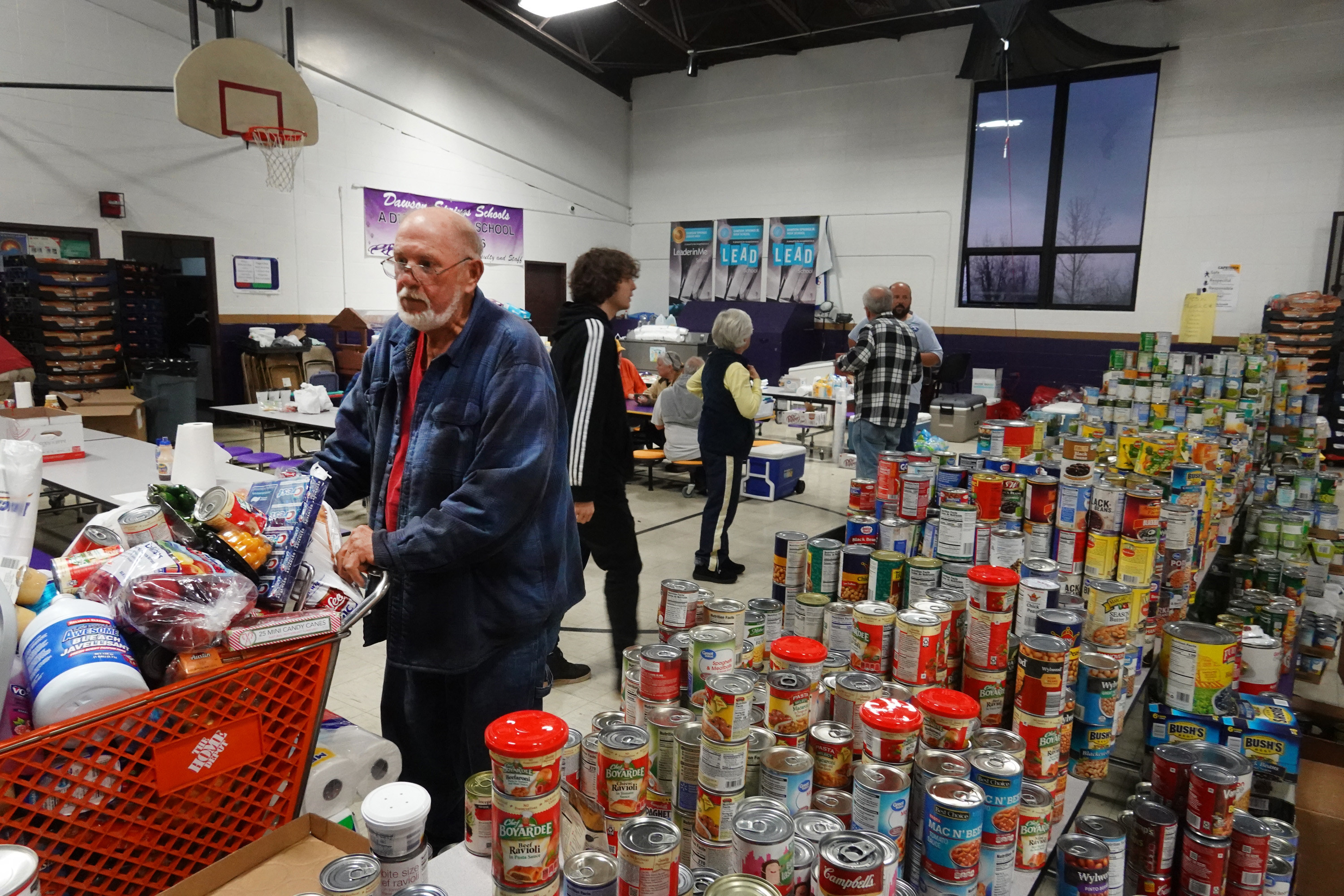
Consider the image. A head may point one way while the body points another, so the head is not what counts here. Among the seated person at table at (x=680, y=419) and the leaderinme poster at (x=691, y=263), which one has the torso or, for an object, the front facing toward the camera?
the leaderinme poster

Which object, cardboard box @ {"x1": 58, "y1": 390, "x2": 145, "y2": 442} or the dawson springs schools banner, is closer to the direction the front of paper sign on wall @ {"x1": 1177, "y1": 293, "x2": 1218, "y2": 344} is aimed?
the cardboard box

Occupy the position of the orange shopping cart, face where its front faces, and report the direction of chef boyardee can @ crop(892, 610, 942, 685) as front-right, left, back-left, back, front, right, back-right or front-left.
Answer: back

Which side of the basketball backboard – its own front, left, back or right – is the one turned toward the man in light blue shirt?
front

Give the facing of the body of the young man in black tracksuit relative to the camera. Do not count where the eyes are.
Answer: to the viewer's right

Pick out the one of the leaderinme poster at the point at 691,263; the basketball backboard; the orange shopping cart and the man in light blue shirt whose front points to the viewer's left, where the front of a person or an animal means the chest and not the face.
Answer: the orange shopping cart

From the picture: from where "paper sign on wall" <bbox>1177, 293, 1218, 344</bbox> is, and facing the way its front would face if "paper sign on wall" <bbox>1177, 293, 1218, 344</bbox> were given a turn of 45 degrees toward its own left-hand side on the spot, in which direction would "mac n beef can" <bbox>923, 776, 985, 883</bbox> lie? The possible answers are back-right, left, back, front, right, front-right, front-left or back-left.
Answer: front-right

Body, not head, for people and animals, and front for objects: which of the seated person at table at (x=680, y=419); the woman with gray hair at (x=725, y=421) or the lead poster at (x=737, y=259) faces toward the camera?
the lead poster

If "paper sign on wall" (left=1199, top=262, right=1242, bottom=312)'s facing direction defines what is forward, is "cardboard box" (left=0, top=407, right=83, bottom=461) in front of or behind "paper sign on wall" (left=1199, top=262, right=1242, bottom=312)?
in front

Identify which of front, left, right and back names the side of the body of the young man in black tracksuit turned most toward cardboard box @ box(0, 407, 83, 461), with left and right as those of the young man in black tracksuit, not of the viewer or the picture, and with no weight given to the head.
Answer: back

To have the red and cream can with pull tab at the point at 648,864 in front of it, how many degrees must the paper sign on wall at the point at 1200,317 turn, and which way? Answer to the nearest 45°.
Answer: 0° — it already faces it

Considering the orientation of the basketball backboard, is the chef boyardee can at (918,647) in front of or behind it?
in front

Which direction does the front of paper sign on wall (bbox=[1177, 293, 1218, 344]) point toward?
toward the camera

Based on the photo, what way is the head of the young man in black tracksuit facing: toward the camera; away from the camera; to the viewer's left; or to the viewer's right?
to the viewer's right

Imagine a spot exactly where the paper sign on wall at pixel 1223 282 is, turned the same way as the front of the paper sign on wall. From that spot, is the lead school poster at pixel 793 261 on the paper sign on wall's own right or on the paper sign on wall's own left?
on the paper sign on wall's own right

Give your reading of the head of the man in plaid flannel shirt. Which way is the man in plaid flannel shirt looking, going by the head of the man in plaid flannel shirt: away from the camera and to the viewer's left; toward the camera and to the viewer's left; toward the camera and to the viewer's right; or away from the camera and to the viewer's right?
away from the camera and to the viewer's left

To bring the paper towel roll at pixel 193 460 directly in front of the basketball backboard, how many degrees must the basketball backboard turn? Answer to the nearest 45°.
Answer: approximately 45° to its right

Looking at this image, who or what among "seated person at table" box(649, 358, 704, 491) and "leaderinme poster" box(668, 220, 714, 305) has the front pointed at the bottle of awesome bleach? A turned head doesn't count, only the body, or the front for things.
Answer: the leaderinme poster

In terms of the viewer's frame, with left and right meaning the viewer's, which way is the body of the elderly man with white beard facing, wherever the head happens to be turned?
facing the viewer and to the left of the viewer

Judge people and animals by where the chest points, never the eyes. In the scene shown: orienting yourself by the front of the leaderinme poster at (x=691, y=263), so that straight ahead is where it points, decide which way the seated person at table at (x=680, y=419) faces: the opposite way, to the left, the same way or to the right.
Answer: the opposite way

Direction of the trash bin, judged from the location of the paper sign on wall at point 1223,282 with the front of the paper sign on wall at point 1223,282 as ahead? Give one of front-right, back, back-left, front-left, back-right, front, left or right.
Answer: front-right

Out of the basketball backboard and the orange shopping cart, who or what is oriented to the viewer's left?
the orange shopping cart
